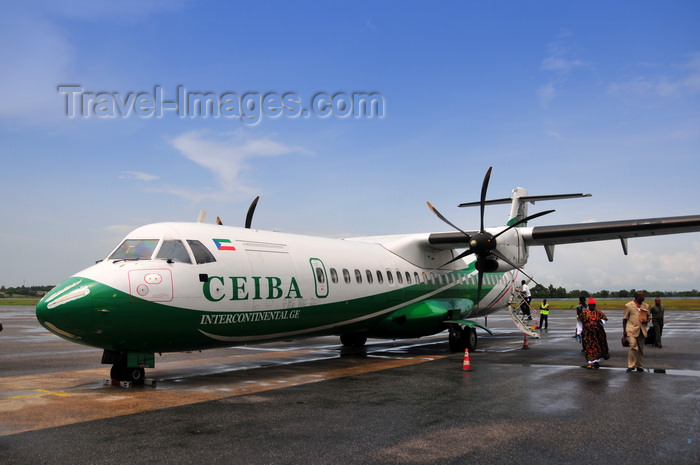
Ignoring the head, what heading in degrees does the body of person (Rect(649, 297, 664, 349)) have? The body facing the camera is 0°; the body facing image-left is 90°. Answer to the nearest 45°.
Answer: approximately 0°

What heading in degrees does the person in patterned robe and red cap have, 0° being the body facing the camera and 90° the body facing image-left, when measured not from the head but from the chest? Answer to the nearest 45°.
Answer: approximately 0°
